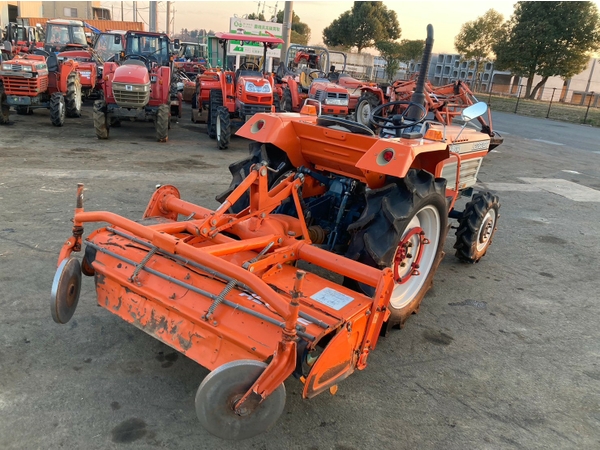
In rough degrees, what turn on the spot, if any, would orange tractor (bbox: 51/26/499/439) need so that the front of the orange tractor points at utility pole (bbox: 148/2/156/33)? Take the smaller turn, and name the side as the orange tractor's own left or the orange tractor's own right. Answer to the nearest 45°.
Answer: approximately 45° to the orange tractor's own left

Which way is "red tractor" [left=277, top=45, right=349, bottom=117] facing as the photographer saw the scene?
facing the viewer and to the right of the viewer

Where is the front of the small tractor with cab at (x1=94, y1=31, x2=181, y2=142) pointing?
toward the camera

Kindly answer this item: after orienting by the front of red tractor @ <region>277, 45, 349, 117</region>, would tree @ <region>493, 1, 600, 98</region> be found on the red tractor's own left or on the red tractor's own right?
on the red tractor's own left

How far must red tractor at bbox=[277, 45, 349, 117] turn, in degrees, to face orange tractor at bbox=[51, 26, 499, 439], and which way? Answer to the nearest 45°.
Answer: approximately 45° to its right

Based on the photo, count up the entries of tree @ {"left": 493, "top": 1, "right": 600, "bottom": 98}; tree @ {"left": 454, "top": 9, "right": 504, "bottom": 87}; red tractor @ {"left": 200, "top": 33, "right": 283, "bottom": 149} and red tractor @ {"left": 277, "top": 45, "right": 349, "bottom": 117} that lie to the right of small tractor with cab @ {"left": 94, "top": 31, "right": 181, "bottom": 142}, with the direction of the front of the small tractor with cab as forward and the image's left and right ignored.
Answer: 0

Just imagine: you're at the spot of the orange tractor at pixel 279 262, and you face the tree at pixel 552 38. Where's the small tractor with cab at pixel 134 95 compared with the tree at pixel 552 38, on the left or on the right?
left

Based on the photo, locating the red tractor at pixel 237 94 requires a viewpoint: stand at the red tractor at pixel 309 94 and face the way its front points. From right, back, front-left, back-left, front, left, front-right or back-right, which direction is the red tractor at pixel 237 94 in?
right

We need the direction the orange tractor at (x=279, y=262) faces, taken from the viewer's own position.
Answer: facing away from the viewer and to the right of the viewer

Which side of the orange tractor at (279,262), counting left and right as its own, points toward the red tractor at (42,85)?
left

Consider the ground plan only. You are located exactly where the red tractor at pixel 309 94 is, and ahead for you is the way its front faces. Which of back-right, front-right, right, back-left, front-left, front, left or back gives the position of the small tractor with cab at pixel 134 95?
right

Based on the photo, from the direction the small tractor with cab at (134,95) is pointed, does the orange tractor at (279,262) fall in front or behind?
in front

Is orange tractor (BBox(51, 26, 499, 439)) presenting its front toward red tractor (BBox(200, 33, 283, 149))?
no

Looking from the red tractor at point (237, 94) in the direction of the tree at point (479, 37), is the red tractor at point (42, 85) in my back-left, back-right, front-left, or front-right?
back-left

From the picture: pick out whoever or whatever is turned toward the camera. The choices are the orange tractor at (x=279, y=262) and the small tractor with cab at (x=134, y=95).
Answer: the small tractor with cab

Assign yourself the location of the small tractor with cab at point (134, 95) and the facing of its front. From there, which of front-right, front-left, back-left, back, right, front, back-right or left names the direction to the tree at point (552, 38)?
back-left

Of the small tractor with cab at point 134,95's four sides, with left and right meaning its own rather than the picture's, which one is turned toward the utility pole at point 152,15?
back

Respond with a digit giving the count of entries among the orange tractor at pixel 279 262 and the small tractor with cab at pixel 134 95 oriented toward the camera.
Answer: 1

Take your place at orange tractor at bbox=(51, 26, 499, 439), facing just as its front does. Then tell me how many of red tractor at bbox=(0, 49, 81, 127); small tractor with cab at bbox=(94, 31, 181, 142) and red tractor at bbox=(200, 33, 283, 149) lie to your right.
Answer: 0

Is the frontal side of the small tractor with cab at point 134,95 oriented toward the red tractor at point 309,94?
no
